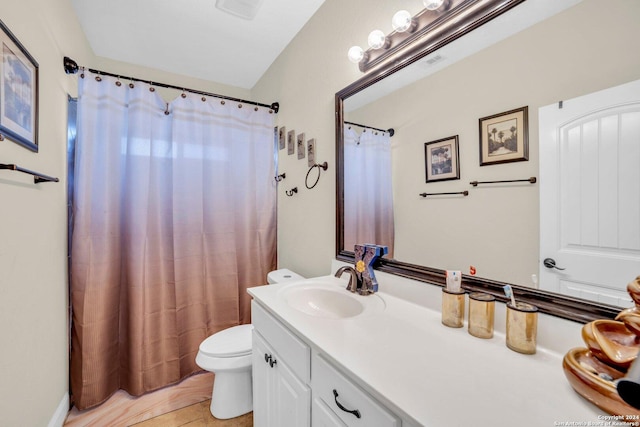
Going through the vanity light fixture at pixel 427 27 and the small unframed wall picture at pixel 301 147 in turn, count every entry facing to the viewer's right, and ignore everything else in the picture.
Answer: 0

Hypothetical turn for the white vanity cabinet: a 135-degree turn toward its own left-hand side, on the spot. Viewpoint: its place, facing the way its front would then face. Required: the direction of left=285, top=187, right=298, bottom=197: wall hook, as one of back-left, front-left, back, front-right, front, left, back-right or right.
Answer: left

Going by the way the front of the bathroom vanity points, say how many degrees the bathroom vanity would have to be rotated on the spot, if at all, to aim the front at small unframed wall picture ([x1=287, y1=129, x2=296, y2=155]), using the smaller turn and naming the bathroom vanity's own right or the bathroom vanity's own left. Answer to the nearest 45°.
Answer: approximately 90° to the bathroom vanity's own right

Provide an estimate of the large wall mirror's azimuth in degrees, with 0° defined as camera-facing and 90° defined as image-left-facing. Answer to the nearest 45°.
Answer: approximately 45°

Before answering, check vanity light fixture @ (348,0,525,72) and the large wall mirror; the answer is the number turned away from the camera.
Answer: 0
